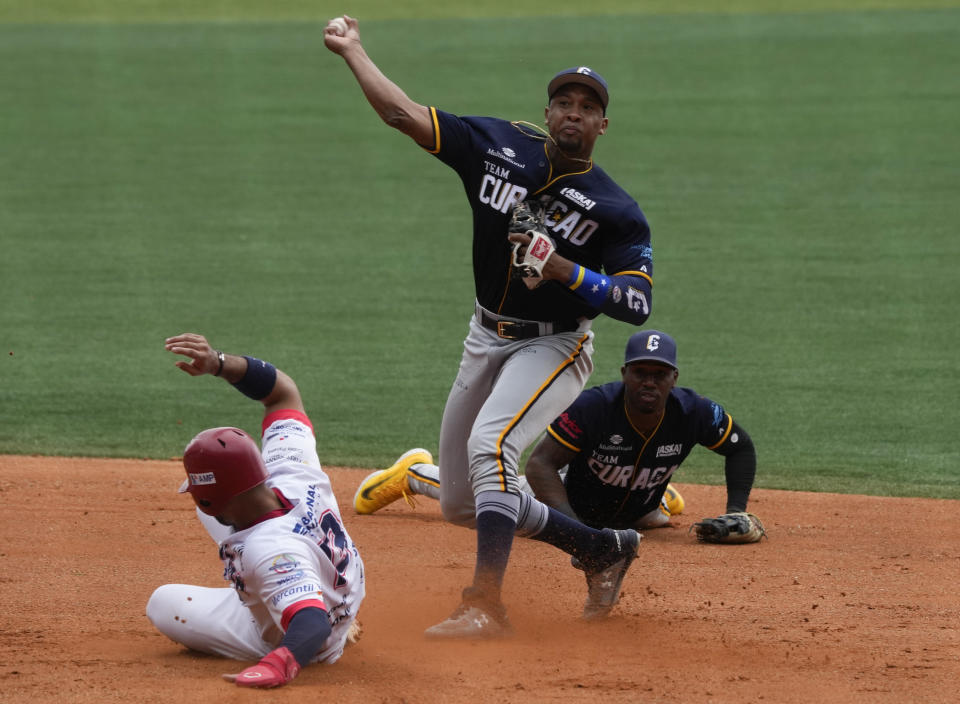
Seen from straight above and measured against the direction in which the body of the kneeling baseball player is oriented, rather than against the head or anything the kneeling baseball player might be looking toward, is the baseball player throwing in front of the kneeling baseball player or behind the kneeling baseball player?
in front

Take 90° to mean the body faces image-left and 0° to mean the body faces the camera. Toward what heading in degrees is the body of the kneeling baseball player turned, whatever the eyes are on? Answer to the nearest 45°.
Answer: approximately 0°
